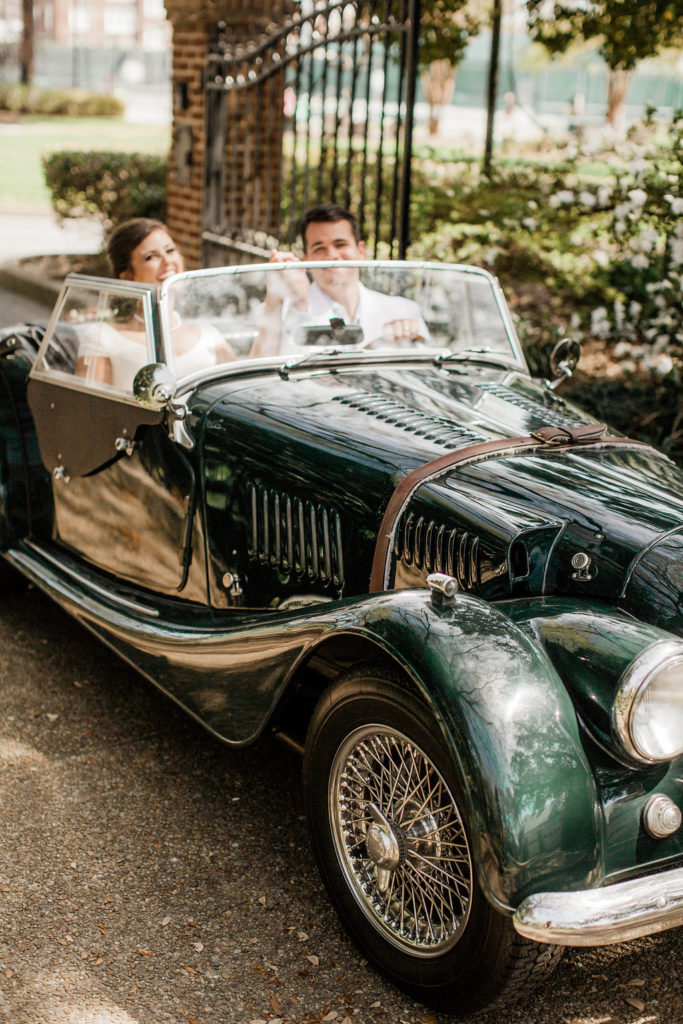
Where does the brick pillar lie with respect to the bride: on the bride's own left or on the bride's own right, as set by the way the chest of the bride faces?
on the bride's own left

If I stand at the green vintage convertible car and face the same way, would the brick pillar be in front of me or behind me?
behind

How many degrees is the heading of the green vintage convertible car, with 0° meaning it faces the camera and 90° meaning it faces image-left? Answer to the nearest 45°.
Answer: approximately 315°

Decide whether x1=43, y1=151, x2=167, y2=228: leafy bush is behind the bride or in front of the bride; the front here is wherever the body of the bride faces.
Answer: behind

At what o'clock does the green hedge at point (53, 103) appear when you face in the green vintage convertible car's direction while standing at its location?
The green hedge is roughly at 7 o'clock from the green vintage convertible car.

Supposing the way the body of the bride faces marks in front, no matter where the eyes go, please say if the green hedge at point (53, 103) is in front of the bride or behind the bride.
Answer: behind

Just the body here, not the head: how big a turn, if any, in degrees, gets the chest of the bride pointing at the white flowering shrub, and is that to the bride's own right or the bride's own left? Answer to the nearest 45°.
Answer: approximately 90° to the bride's own left
